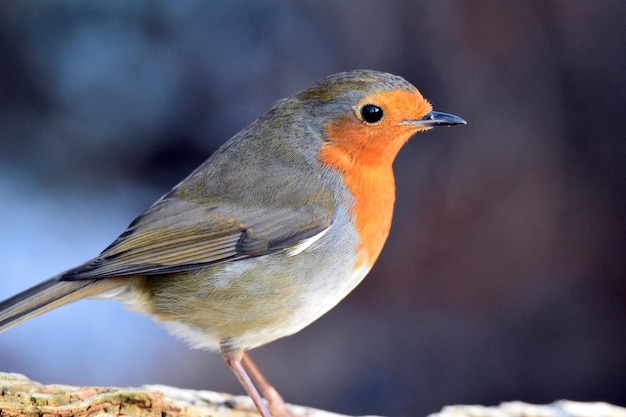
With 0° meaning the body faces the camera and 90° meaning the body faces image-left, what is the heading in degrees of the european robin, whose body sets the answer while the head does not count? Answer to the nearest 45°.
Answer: approximately 270°
